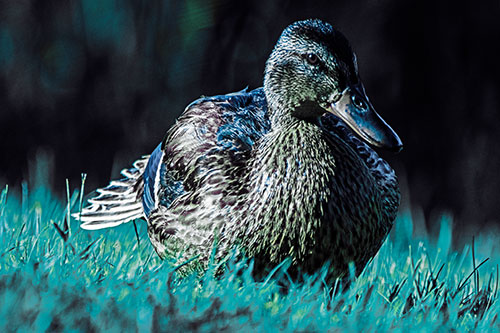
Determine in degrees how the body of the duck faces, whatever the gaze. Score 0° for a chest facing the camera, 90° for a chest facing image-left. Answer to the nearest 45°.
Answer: approximately 315°
